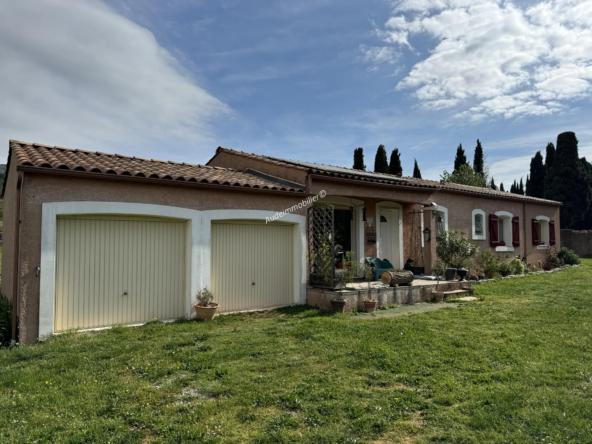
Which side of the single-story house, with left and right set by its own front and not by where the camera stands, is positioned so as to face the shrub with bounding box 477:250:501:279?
left

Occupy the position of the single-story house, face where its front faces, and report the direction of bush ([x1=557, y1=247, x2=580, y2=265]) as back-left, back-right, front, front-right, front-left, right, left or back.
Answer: left

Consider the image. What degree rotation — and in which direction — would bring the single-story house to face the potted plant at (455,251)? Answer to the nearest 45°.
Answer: approximately 90° to its left

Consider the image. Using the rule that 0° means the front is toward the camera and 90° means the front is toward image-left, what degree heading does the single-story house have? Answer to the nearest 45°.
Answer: approximately 315°

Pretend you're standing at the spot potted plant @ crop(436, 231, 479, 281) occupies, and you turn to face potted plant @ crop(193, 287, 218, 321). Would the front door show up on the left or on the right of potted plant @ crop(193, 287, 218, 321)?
right

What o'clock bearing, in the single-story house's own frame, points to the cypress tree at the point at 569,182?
The cypress tree is roughly at 9 o'clock from the single-story house.

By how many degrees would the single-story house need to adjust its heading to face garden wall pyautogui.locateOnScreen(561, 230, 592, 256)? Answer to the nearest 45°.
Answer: approximately 90° to its left
